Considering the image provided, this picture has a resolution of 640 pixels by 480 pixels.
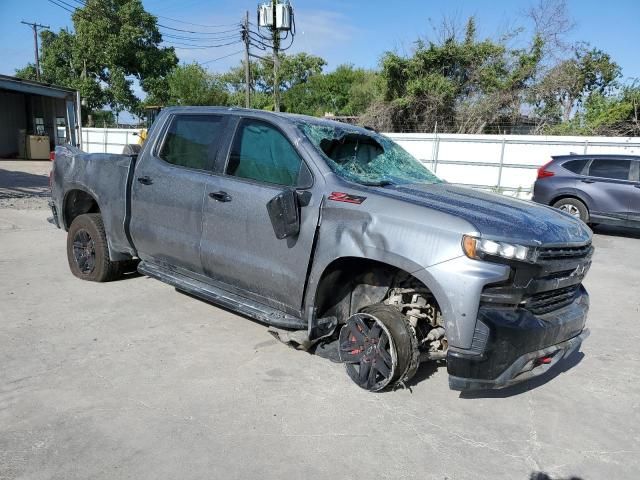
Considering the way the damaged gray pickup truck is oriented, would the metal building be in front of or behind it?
behind

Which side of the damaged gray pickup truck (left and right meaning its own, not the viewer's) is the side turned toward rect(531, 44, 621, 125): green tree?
left

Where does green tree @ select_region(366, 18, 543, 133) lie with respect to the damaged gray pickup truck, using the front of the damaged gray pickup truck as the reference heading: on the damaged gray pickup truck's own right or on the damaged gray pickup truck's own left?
on the damaged gray pickup truck's own left

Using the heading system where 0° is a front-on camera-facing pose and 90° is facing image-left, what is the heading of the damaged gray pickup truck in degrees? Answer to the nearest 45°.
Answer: approximately 315°

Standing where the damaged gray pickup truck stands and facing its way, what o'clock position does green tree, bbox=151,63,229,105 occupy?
The green tree is roughly at 7 o'clock from the damaged gray pickup truck.

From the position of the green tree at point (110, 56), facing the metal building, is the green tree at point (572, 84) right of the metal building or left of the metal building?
left

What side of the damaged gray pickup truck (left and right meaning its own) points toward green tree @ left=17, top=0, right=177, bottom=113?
back

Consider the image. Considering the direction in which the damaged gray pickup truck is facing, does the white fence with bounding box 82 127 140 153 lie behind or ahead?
behind
